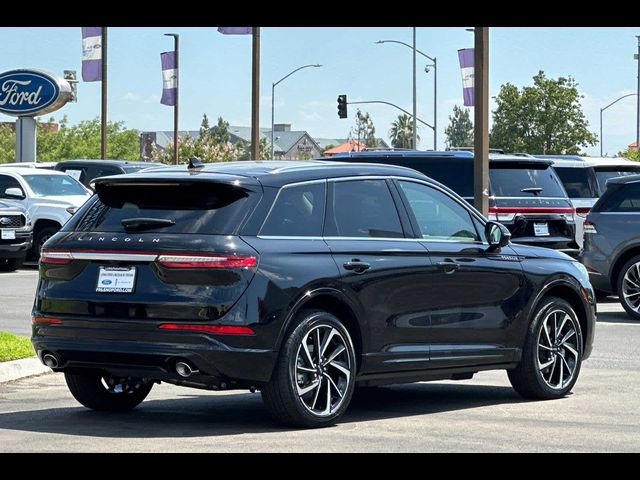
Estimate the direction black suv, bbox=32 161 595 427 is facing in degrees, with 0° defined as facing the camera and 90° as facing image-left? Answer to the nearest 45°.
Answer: approximately 225°

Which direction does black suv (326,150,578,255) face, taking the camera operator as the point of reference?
facing away from the viewer and to the left of the viewer

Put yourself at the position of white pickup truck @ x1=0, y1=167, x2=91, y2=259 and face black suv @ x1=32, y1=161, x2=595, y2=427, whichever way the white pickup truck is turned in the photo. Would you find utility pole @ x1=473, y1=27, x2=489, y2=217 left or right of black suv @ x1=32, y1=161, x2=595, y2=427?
left

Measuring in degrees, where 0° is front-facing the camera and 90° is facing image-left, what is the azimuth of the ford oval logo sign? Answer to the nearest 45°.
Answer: approximately 45°

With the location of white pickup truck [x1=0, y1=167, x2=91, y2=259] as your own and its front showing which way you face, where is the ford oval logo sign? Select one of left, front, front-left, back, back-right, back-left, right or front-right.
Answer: back-left

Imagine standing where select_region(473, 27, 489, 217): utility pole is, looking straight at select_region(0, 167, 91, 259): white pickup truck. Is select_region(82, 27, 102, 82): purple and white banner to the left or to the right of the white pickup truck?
right
